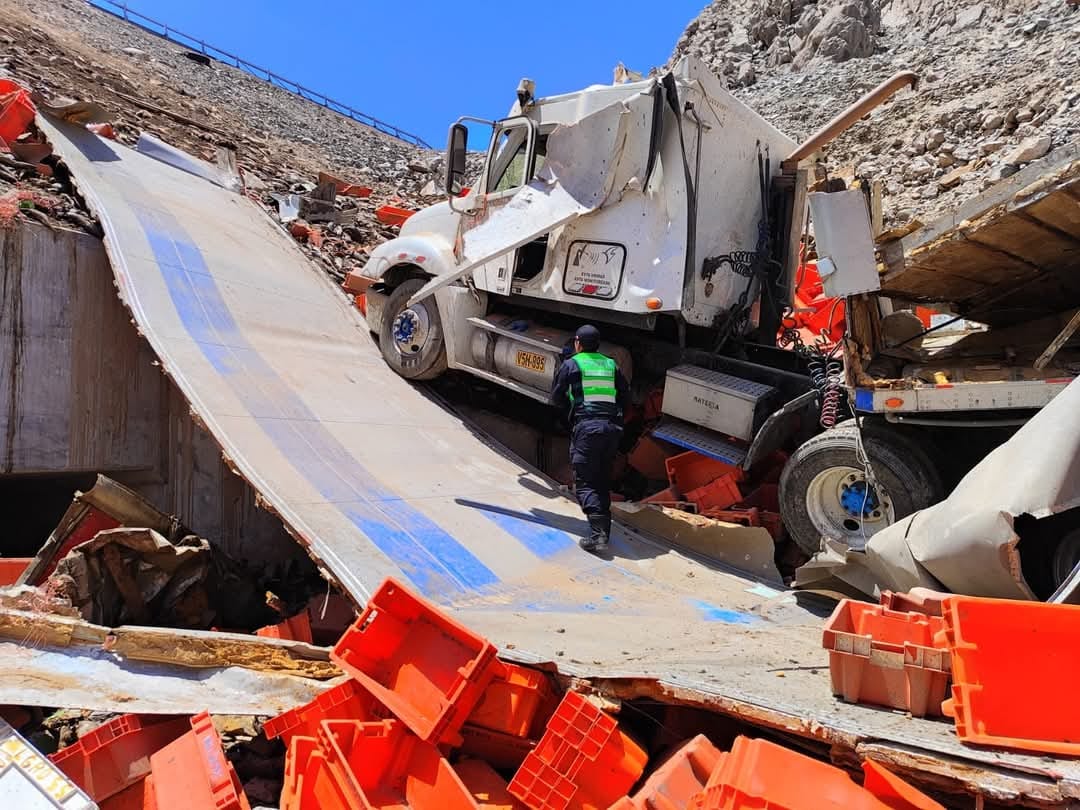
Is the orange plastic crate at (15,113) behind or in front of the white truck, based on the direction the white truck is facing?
in front

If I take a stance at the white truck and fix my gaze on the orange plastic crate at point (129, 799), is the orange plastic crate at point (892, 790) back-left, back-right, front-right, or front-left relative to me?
front-left

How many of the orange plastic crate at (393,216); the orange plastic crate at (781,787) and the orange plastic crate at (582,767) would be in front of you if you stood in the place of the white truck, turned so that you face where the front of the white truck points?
1

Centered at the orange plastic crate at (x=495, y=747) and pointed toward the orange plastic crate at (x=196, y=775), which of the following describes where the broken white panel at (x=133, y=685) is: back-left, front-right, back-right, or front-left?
front-right

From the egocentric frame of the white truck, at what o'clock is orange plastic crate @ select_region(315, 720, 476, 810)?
The orange plastic crate is roughly at 8 o'clock from the white truck.

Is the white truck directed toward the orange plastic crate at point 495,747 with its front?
no

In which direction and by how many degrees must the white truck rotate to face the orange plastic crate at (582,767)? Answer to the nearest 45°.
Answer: approximately 135° to its left

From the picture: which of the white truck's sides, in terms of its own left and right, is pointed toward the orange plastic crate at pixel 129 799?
left

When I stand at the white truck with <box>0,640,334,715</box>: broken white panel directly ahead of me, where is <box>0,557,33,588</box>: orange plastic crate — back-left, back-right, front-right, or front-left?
front-right

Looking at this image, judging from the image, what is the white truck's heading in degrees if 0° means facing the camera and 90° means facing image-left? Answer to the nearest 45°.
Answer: approximately 135°

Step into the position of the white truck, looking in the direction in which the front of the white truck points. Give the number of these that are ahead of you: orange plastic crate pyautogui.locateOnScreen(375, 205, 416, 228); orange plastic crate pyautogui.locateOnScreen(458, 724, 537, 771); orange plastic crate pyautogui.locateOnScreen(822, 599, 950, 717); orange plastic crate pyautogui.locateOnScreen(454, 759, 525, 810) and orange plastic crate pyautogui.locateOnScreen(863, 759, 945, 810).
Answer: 1

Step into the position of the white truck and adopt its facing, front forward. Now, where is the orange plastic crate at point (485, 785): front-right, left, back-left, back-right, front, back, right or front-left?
back-left

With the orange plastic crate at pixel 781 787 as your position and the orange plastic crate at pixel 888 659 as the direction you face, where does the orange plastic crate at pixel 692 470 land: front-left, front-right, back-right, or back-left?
front-left

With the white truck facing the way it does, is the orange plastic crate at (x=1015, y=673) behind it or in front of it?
behind

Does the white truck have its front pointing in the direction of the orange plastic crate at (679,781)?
no

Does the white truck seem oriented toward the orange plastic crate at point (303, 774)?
no
